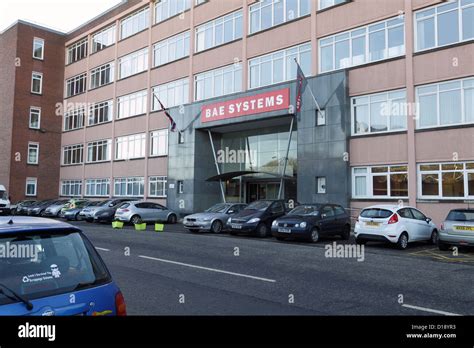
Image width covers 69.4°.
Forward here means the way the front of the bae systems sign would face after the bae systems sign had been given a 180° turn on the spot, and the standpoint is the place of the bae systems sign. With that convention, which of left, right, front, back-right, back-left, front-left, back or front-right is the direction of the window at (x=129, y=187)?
left

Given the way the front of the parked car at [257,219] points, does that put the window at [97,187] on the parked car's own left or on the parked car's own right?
on the parked car's own right

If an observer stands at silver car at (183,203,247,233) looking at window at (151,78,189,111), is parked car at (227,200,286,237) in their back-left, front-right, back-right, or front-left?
back-right

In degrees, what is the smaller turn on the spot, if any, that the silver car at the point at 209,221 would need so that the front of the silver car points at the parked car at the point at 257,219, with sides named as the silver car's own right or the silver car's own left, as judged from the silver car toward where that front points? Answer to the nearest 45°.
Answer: approximately 90° to the silver car's own left

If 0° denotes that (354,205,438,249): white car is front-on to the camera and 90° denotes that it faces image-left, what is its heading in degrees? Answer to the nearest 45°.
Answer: approximately 225°

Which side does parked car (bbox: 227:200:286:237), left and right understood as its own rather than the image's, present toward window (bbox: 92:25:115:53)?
right

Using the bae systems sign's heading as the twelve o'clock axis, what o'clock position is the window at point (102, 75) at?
The window is roughly at 3 o'clock from the bae systems sign.

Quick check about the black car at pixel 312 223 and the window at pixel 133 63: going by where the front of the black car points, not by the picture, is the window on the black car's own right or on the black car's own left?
on the black car's own right

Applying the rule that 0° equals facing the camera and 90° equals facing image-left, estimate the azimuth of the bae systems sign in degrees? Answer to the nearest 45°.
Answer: approximately 45°

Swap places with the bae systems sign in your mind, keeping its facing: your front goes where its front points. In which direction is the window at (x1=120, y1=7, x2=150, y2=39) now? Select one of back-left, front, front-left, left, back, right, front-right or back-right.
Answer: right

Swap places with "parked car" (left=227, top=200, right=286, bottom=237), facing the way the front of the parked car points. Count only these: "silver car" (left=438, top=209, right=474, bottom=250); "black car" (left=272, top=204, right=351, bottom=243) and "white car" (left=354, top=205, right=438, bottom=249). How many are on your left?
3

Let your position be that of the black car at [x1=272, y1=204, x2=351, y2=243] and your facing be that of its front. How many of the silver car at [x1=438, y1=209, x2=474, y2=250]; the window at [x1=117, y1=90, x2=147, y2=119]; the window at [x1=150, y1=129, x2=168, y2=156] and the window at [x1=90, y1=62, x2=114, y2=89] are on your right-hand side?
3

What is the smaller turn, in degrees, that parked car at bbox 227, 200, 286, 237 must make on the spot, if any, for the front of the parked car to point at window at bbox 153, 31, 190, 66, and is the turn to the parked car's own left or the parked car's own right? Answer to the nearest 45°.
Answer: approximately 90° to the parked car's own right

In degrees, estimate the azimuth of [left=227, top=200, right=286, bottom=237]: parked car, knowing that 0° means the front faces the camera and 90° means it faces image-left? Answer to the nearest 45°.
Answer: approximately 45°

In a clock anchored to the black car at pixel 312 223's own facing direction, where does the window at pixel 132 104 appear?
The window is roughly at 3 o'clock from the black car.
